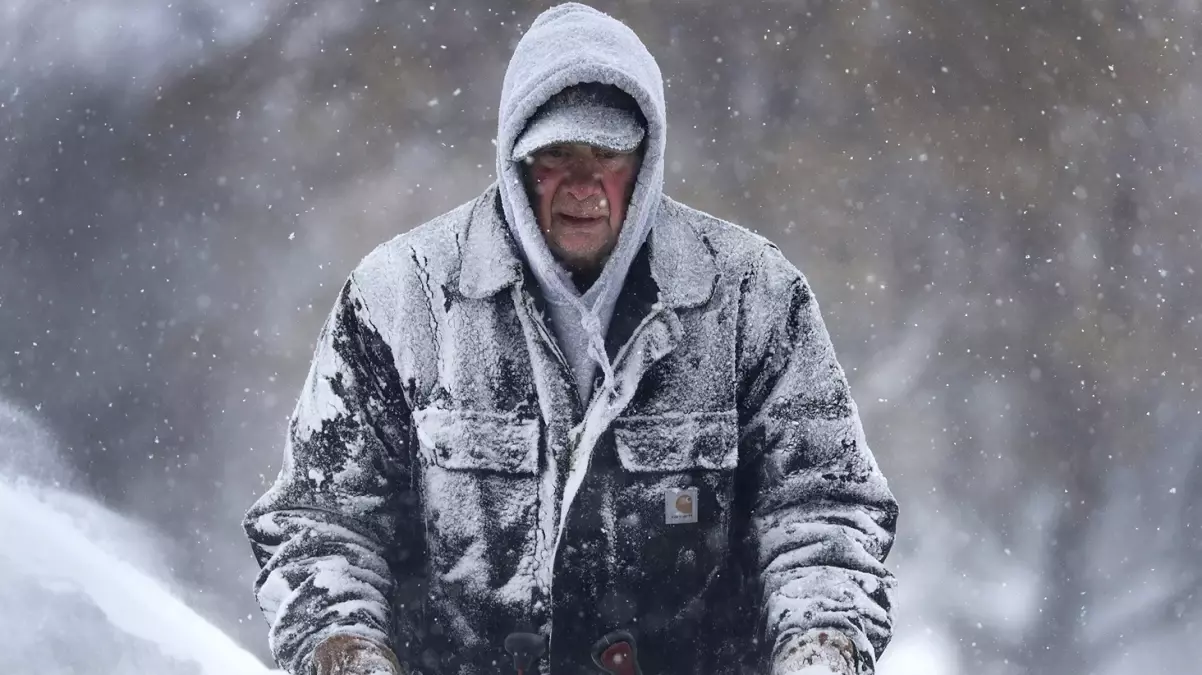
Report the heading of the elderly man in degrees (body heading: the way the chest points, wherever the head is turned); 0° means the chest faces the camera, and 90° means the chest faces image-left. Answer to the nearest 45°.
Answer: approximately 0°
